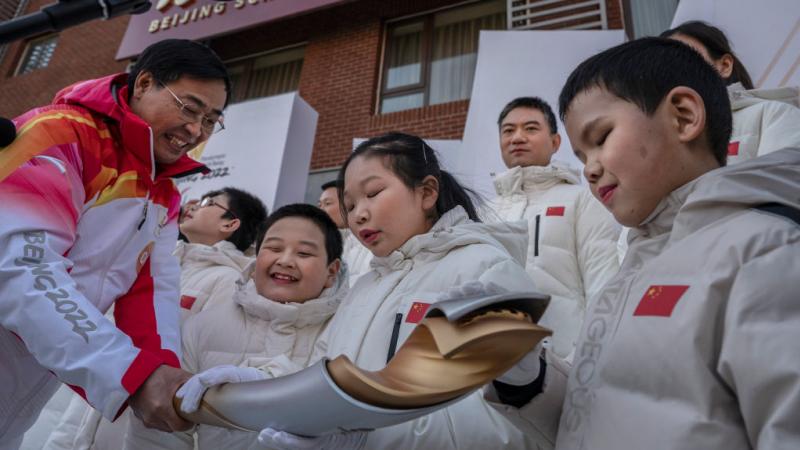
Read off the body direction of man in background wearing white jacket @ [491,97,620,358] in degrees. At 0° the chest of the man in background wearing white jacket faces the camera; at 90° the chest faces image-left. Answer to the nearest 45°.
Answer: approximately 45°

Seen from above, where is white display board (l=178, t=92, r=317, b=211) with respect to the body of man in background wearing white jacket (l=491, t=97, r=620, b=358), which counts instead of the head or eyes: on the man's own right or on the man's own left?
on the man's own right

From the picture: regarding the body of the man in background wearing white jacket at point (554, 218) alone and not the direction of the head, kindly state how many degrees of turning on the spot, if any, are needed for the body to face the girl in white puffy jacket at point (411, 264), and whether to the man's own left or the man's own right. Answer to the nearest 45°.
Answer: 0° — they already face them

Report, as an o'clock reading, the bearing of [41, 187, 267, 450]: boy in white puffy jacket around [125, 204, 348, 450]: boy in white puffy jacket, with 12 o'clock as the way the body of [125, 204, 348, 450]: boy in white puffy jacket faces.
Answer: [41, 187, 267, 450]: boy in white puffy jacket is roughly at 5 o'clock from [125, 204, 348, 450]: boy in white puffy jacket.

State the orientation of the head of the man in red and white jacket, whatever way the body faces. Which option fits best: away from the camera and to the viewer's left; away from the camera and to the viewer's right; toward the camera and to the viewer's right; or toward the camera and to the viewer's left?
toward the camera and to the viewer's right

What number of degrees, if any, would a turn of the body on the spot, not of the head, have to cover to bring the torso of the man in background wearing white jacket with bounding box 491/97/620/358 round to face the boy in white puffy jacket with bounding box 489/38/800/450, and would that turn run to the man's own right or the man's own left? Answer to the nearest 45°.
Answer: approximately 45° to the man's own left
